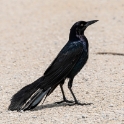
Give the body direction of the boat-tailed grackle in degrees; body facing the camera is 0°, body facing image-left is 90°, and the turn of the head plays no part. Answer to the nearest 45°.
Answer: approximately 270°
